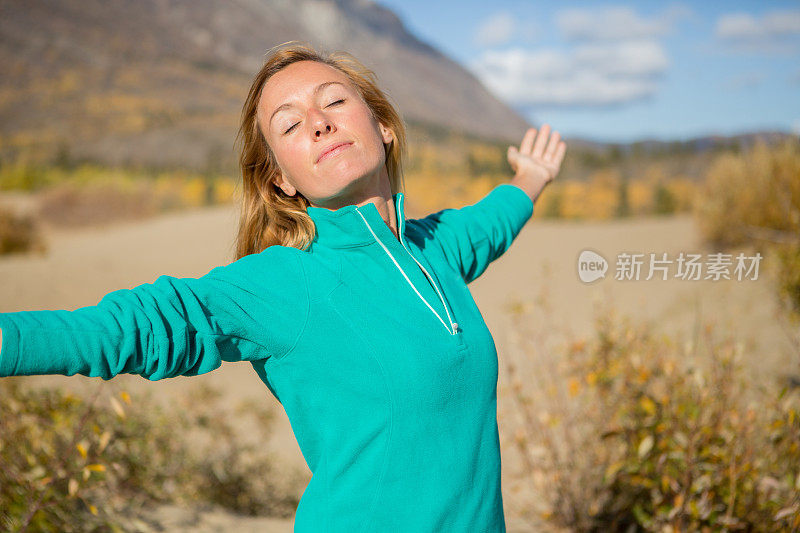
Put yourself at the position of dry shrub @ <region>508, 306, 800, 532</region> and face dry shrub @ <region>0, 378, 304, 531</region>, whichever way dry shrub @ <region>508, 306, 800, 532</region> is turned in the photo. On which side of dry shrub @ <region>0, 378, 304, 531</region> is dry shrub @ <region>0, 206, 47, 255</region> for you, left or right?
right

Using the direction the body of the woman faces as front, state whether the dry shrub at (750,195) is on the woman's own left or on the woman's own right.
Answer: on the woman's own left

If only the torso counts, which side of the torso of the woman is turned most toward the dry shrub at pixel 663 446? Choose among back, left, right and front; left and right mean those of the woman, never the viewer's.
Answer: left

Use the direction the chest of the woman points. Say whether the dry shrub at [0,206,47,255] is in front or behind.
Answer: behind

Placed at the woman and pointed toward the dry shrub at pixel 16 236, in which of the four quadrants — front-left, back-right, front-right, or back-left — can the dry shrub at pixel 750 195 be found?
front-right

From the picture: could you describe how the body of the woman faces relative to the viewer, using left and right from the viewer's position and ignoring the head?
facing the viewer and to the right of the viewer
